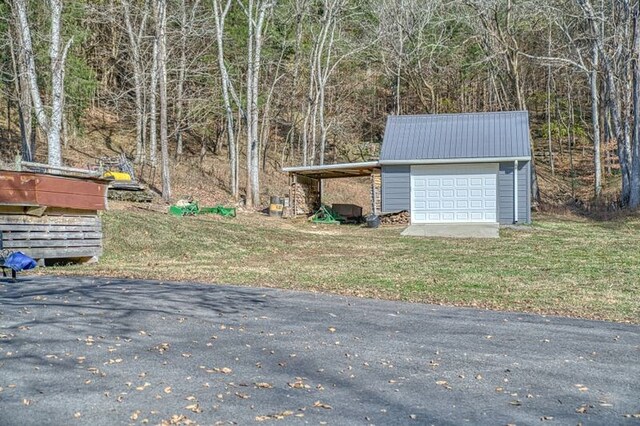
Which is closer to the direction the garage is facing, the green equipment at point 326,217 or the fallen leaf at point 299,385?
the fallen leaf

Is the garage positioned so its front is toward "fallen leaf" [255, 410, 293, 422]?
yes

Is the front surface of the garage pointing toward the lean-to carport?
no

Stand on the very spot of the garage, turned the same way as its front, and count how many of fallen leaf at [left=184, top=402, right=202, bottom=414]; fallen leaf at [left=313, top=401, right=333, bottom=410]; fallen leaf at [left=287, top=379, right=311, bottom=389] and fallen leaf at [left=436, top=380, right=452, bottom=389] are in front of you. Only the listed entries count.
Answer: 4

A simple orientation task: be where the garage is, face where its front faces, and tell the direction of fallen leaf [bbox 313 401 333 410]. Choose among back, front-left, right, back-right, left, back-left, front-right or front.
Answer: front

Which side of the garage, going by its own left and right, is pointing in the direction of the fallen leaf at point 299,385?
front

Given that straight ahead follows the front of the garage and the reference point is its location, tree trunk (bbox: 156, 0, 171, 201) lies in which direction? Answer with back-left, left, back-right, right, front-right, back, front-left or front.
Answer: right

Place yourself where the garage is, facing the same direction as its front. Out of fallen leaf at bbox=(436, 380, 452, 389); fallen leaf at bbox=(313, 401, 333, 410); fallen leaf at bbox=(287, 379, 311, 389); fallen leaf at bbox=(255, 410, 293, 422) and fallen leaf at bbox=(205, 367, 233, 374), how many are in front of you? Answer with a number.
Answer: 5

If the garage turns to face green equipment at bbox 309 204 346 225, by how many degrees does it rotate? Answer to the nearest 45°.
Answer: approximately 90° to its right

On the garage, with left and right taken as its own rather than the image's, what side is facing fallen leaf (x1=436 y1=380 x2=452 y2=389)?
front

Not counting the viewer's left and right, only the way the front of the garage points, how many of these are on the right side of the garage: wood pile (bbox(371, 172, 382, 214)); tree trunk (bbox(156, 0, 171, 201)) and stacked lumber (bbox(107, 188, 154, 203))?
3

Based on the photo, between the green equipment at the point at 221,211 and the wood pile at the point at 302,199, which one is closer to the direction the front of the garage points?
the green equipment

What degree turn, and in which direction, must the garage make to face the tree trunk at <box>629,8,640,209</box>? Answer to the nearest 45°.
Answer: approximately 135° to its left

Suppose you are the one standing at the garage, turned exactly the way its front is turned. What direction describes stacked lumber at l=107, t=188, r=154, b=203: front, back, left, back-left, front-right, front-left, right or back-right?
right

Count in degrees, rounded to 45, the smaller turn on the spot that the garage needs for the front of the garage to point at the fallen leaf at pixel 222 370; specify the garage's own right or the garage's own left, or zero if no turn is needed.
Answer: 0° — it already faces it

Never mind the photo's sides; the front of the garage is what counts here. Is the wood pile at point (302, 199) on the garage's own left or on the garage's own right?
on the garage's own right

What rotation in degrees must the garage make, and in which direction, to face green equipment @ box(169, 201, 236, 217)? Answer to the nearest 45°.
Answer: approximately 90° to its right

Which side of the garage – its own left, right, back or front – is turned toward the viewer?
front

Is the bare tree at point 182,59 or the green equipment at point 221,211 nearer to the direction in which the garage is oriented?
the green equipment
